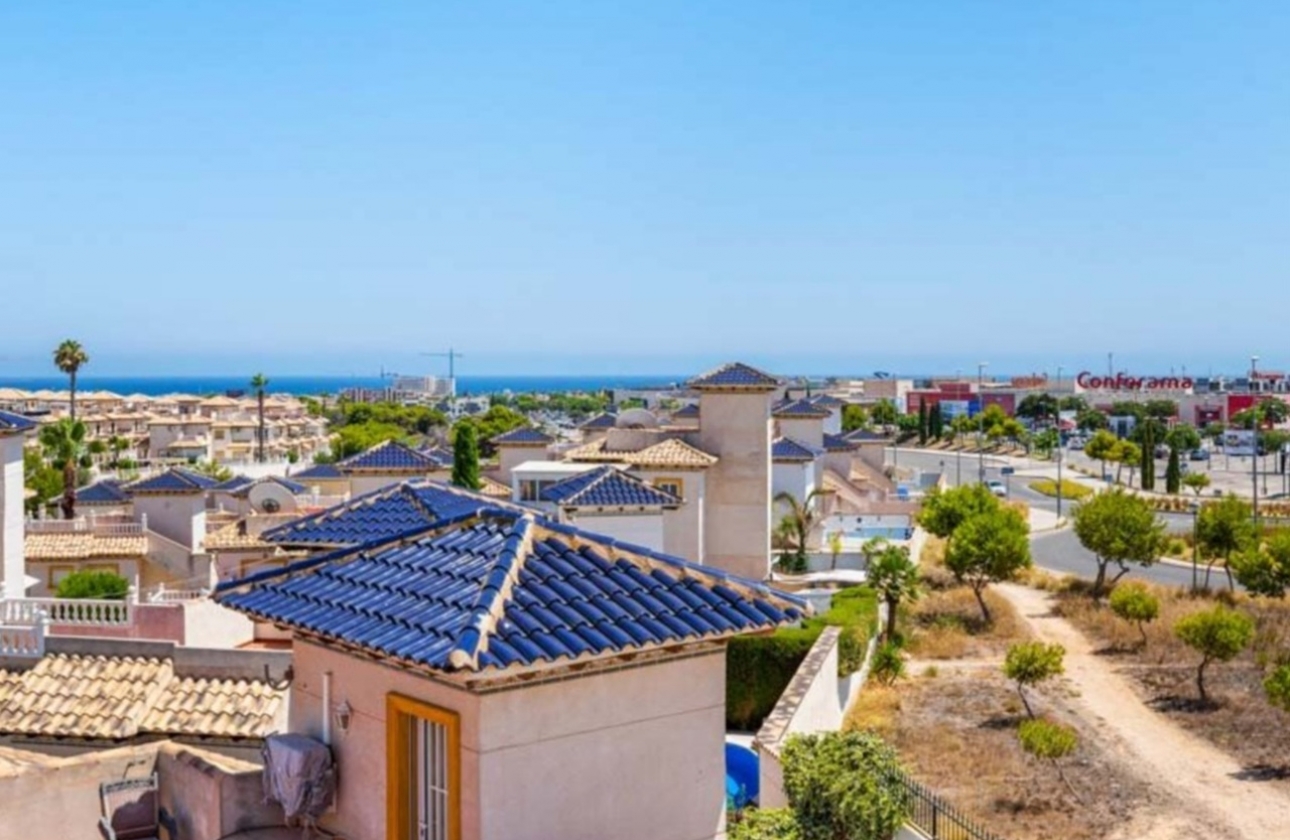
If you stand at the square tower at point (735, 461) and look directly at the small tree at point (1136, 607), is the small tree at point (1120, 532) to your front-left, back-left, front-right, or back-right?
front-left

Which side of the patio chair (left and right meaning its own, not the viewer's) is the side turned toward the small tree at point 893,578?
left

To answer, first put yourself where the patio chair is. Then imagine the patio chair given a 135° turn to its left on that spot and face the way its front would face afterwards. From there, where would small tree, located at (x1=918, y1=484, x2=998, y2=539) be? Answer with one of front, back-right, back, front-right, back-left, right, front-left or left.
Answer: front-right

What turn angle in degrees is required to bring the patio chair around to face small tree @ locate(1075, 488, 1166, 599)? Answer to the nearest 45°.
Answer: approximately 90° to its left

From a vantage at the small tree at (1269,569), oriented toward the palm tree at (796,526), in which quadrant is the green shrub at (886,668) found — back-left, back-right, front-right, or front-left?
front-left

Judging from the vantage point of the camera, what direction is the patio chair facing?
facing the viewer and to the right of the viewer

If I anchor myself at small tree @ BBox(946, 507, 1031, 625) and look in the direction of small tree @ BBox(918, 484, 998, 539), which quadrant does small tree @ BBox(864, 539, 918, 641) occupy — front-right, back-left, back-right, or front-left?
back-left

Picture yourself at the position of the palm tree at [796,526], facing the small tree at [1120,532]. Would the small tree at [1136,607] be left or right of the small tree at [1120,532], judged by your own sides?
right
